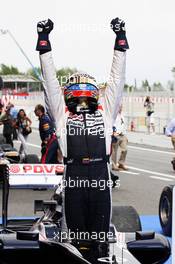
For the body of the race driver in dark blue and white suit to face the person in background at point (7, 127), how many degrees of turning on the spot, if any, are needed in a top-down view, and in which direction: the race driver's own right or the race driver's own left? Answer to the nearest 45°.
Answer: approximately 180°
